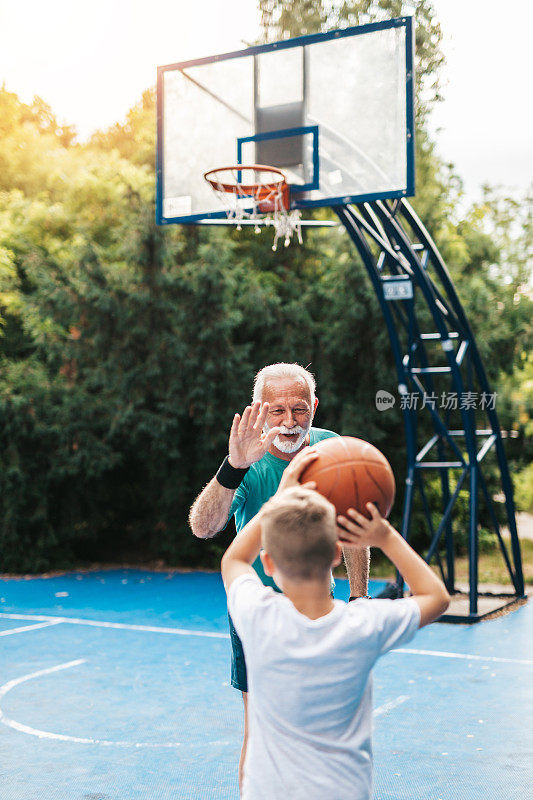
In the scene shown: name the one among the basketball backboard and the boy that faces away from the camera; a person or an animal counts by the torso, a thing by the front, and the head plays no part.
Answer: the boy

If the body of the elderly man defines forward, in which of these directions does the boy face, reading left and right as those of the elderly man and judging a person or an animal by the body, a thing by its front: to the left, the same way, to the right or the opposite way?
the opposite way

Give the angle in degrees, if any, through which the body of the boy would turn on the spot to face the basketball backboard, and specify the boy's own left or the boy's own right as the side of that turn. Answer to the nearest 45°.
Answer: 0° — they already face it

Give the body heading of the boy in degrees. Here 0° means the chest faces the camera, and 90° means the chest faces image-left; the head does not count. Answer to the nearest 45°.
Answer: approximately 180°

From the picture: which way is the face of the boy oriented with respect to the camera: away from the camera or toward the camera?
away from the camera

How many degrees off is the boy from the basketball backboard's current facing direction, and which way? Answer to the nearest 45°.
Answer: approximately 45° to its left

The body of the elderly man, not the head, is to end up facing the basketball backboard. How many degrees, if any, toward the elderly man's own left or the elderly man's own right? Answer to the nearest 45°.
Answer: approximately 180°

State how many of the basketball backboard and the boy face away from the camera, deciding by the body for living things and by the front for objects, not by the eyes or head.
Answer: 1

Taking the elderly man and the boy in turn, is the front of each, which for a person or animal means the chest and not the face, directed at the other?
yes

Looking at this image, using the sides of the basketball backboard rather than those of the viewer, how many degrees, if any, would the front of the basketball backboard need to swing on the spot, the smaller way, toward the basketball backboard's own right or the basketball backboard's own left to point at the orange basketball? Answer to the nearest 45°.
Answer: approximately 45° to the basketball backboard's own left

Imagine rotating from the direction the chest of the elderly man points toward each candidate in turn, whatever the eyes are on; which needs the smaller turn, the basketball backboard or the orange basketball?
the orange basketball

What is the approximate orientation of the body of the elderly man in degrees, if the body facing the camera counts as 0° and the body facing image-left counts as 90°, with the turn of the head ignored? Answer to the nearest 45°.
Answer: approximately 0°

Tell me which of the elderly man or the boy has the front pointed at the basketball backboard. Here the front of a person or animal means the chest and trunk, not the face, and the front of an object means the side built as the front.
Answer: the boy

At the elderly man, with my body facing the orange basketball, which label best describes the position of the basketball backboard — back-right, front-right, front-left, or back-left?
back-left
